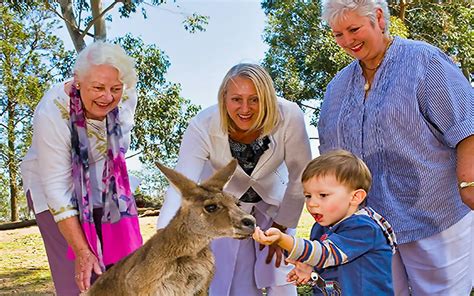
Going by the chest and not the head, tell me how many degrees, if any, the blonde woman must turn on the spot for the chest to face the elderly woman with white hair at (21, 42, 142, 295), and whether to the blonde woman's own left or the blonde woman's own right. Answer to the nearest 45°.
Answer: approximately 90° to the blonde woman's own right

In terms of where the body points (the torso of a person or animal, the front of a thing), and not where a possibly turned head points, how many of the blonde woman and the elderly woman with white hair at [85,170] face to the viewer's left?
0

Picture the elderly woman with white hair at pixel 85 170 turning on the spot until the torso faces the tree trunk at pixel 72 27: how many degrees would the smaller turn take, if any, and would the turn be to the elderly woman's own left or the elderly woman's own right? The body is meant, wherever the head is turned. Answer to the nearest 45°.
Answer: approximately 135° to the elderly woman's own left

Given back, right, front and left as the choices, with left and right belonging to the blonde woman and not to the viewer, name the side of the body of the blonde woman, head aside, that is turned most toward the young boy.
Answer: front

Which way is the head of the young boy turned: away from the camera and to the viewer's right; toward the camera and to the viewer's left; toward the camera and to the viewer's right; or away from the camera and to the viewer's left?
toward the camera and to the viewer's left

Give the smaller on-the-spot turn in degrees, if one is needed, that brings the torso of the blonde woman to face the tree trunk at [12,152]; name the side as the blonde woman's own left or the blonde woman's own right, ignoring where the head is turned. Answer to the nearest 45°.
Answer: approximately 135° to the blonde woman's own right

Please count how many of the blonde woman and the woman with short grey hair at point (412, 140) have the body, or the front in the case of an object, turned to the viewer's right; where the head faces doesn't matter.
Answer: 0

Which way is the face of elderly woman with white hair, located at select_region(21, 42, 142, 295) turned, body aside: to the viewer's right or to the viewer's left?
to the viewer's right

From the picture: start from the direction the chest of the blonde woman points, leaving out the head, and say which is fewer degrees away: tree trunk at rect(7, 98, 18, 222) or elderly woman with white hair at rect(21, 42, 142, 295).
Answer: the elderly woman with white hair

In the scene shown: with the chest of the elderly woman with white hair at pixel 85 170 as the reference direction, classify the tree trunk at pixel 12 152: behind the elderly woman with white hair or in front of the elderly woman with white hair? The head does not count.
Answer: behind

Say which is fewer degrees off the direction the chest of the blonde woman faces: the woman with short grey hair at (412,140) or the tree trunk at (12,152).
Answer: the woman with short grey hair

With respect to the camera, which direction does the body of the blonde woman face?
toward the camera
